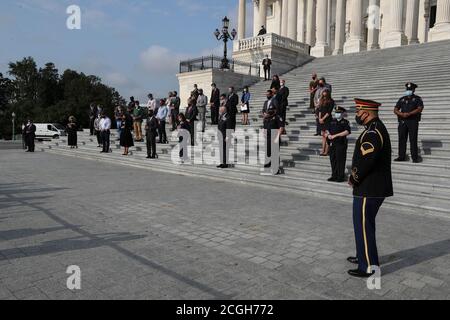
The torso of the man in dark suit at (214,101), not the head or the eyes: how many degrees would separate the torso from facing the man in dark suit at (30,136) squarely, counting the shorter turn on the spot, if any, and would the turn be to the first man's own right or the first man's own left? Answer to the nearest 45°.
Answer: approximately 45° to the first man's own right

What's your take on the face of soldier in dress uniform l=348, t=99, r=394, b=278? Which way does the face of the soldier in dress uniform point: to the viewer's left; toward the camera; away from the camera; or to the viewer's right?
to the viewer's left

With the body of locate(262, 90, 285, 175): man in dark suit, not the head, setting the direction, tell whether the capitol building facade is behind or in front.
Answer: behind

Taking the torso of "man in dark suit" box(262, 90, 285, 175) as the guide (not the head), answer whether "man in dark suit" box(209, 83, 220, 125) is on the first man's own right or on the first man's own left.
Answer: on the first man's own right

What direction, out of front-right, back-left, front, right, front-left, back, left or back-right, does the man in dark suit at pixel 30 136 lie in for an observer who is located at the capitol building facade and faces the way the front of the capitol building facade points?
front

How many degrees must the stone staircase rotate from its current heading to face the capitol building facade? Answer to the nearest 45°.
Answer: approximately 135° to its right

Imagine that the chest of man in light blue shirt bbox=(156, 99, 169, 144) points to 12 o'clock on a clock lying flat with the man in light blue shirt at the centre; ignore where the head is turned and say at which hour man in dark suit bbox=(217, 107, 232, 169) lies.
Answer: The man in dark suit is roughly at 10 o'clock from the man in light blue shirt.

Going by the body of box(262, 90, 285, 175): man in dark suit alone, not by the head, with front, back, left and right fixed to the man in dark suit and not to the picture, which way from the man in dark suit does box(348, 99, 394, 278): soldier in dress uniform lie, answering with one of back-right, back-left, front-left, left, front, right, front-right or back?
front-left

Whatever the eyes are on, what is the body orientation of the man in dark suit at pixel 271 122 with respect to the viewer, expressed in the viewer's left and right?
facing the viewer and to the left of the viewer

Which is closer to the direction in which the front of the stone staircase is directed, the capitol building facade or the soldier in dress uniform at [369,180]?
the soldier in dress uniform

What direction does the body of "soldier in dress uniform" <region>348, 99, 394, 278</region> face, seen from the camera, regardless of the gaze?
to the viewer's left

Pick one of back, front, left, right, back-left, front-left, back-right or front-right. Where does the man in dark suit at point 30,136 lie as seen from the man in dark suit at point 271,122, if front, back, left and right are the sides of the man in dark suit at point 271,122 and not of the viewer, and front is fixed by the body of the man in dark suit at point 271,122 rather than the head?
right
